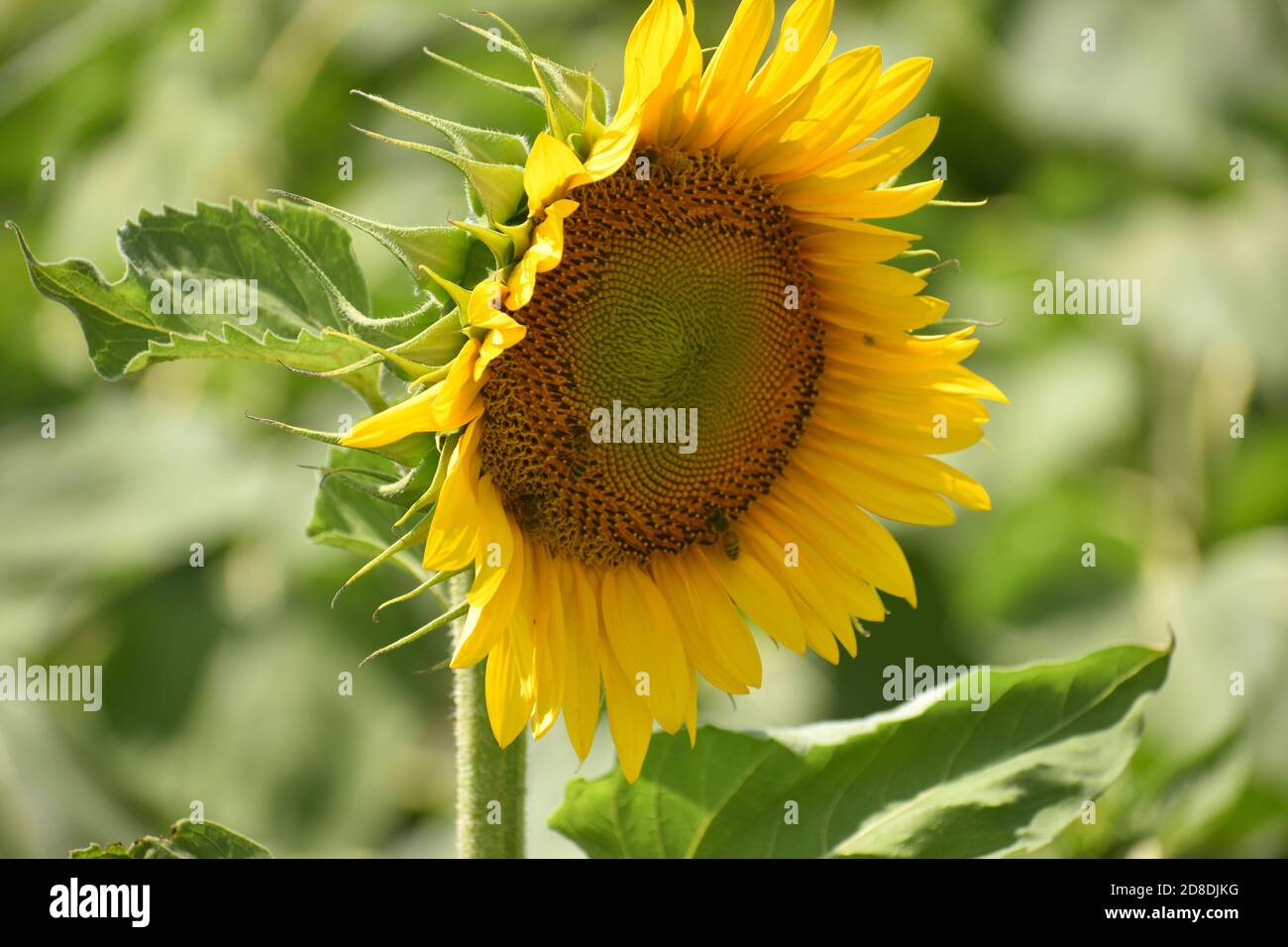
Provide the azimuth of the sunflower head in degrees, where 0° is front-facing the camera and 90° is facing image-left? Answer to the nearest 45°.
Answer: approximately 315°
